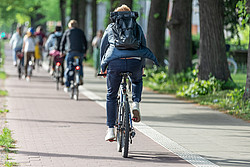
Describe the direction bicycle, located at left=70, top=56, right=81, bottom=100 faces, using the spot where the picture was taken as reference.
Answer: facing away from the viewer

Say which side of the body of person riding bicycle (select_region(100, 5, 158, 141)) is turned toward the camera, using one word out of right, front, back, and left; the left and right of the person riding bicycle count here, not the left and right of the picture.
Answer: back

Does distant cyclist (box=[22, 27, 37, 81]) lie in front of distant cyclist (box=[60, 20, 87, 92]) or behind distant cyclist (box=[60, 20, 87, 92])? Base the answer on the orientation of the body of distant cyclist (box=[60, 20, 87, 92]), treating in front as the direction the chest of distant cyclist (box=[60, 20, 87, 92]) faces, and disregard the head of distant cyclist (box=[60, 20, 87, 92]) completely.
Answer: in front

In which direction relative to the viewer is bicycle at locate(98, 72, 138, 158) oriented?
away from the camera

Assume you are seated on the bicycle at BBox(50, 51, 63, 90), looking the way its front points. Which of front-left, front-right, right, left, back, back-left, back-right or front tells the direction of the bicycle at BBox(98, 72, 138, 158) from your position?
back

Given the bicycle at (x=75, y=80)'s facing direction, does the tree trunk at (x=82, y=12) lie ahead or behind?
ahead

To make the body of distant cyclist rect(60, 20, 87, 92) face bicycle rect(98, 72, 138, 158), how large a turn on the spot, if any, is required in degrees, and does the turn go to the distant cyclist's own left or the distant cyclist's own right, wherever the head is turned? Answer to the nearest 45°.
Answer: approximately 180°

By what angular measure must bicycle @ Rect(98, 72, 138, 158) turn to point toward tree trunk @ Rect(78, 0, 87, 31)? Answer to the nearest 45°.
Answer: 0° — it already faces it

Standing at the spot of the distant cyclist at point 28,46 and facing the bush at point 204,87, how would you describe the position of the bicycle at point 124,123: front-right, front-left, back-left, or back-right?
front-right

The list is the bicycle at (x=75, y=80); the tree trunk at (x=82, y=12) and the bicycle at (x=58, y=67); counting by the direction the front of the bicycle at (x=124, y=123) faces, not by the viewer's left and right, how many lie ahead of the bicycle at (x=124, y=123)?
3

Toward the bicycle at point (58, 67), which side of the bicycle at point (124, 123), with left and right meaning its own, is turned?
front

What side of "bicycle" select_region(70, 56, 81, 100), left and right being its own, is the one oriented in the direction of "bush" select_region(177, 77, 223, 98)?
right

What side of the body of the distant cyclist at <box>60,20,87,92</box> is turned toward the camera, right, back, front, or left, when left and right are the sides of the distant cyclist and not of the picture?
back

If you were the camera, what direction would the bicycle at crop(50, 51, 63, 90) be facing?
facing away from the viewer

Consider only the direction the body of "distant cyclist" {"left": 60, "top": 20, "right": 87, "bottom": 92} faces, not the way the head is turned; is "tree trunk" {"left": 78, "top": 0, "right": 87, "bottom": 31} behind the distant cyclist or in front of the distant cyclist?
in front
